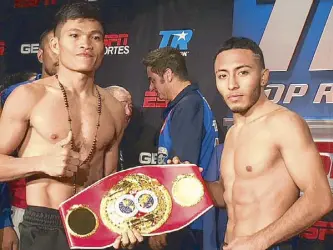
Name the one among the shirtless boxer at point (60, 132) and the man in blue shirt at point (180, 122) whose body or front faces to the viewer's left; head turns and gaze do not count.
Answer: the man in blue shirt

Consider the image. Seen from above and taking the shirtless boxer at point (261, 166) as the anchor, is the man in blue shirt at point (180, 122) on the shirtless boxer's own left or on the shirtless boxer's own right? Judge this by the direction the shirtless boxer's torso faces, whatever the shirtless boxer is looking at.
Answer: on the shirtless boxer's own right

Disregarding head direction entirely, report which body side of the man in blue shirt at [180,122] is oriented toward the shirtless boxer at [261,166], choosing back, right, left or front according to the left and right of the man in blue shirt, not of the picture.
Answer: left

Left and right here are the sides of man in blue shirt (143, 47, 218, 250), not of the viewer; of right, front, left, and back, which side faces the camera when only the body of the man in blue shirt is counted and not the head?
left

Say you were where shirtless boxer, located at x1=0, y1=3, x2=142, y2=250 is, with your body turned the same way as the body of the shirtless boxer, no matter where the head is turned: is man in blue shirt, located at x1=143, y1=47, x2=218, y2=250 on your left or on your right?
on your left

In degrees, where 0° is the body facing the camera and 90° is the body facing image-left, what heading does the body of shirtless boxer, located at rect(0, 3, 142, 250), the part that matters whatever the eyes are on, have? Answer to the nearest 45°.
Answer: approximately 315°

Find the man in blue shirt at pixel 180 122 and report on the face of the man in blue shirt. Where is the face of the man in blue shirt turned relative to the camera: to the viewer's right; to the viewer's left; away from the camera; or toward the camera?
to the viewer's left
